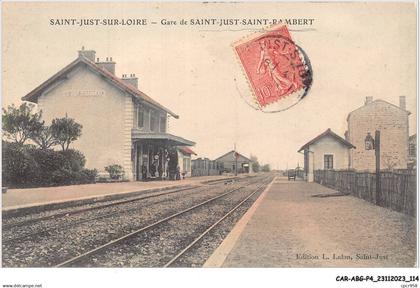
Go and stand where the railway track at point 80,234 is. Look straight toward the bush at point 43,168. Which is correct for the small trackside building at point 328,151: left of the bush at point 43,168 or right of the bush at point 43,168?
right

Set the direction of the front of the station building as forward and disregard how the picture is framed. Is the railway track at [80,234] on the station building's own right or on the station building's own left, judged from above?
on the station building's own right

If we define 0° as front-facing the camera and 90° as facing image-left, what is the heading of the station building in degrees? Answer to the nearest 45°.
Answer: approximately 270°
